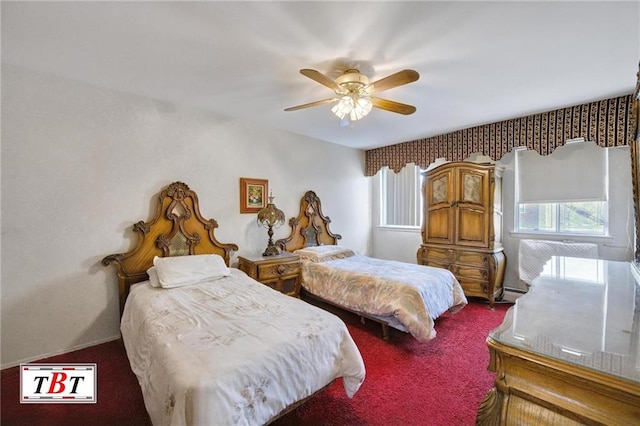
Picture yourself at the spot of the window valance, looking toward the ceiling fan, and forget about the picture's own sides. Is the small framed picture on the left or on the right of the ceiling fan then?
right

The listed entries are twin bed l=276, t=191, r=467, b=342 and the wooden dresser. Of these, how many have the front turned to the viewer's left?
1

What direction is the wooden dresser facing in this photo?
to the viewer's left

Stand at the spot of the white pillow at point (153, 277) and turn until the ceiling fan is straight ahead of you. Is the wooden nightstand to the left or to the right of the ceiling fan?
left

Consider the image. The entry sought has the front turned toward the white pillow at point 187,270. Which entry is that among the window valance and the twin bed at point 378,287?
the window valance

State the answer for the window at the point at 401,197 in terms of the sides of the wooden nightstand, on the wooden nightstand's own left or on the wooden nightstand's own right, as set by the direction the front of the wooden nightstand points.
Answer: on the wooden nightstand's own left

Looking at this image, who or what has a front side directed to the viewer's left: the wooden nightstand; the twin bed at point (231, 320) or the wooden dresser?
the wooden dresser

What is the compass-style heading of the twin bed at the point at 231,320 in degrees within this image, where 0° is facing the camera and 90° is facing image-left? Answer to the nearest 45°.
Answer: approximately 315°

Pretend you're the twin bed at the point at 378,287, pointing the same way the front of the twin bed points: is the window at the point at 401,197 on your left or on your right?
on your left
